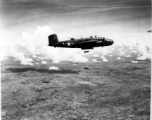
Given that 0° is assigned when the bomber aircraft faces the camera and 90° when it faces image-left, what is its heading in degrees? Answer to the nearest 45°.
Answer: approximately 270°
